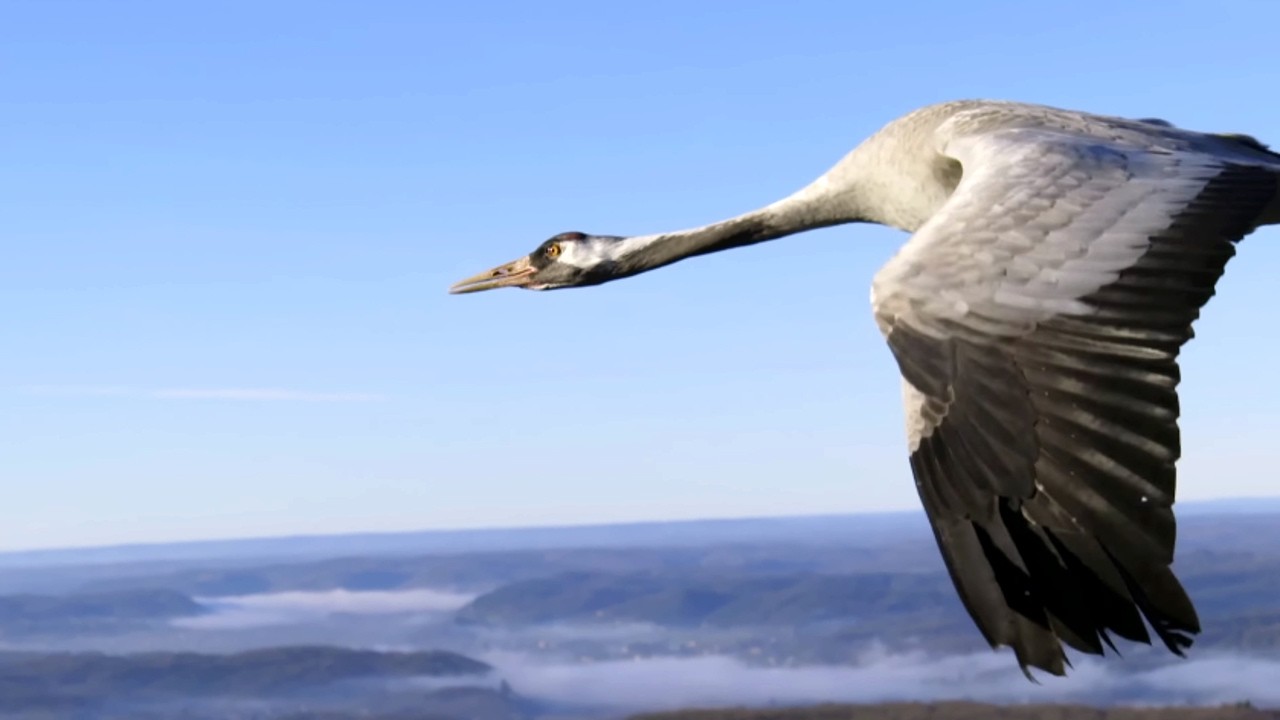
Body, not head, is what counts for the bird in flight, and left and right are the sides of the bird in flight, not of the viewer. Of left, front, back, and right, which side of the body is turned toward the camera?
left
